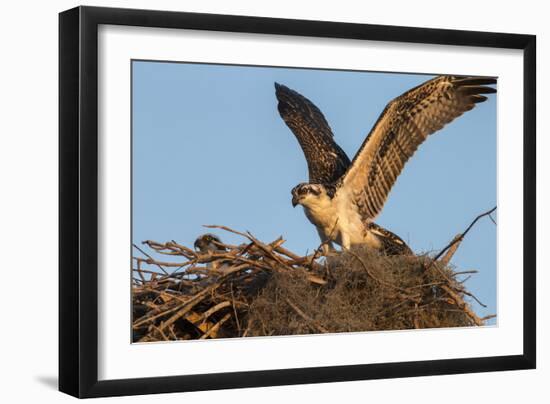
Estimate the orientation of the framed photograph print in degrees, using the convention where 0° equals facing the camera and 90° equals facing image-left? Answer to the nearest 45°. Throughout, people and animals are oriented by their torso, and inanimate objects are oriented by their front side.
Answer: approximately 315°
